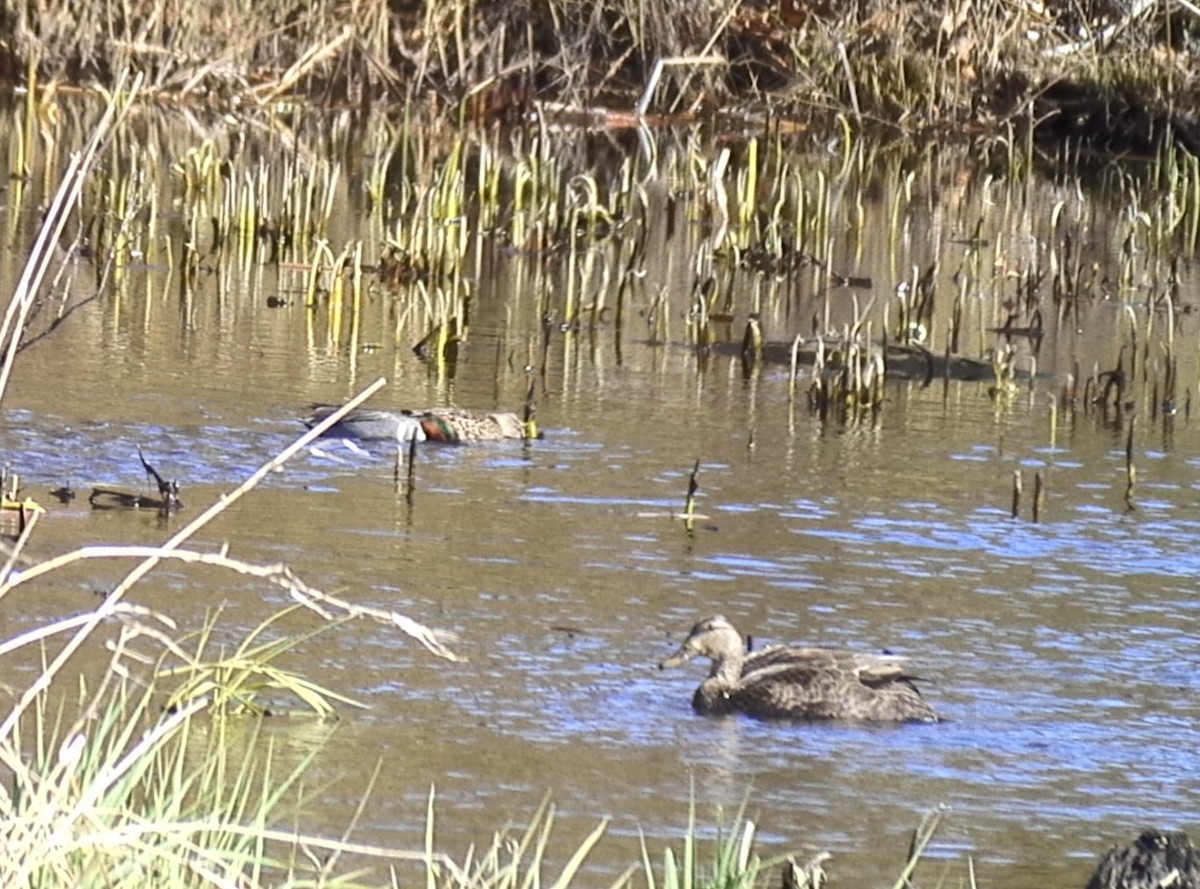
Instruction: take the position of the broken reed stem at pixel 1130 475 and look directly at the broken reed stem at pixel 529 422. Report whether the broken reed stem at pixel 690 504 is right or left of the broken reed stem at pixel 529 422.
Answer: left

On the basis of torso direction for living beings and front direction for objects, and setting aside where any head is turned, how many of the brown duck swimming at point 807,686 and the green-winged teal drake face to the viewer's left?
1

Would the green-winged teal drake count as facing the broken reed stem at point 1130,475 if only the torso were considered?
yes

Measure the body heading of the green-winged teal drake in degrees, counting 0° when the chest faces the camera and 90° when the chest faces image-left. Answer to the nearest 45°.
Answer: approximately 270°

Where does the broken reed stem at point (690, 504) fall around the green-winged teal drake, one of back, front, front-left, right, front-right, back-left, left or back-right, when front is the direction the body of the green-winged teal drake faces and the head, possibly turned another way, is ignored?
front-right

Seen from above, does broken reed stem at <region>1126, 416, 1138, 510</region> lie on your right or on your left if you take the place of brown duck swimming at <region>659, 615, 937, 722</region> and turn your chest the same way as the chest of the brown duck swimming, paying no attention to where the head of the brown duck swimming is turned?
on your right

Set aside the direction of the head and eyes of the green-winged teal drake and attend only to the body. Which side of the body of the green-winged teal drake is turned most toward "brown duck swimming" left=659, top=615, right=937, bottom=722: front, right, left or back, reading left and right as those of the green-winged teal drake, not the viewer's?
right

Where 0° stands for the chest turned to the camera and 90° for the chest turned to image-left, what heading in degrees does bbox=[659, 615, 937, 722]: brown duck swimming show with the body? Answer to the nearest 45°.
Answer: approximately 90°

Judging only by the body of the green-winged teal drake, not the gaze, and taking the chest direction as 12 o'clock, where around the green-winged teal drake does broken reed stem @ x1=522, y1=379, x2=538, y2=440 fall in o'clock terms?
The broken reed stem is roughly at 11 o'clock from the green-winged teal drake.

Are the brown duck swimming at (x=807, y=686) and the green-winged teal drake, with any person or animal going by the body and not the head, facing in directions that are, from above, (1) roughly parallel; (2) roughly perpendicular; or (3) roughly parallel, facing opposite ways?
roughly parallel, facing opposite ways

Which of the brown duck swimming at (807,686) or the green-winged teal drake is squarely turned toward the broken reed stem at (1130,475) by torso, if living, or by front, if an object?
the green-winged teal drake
